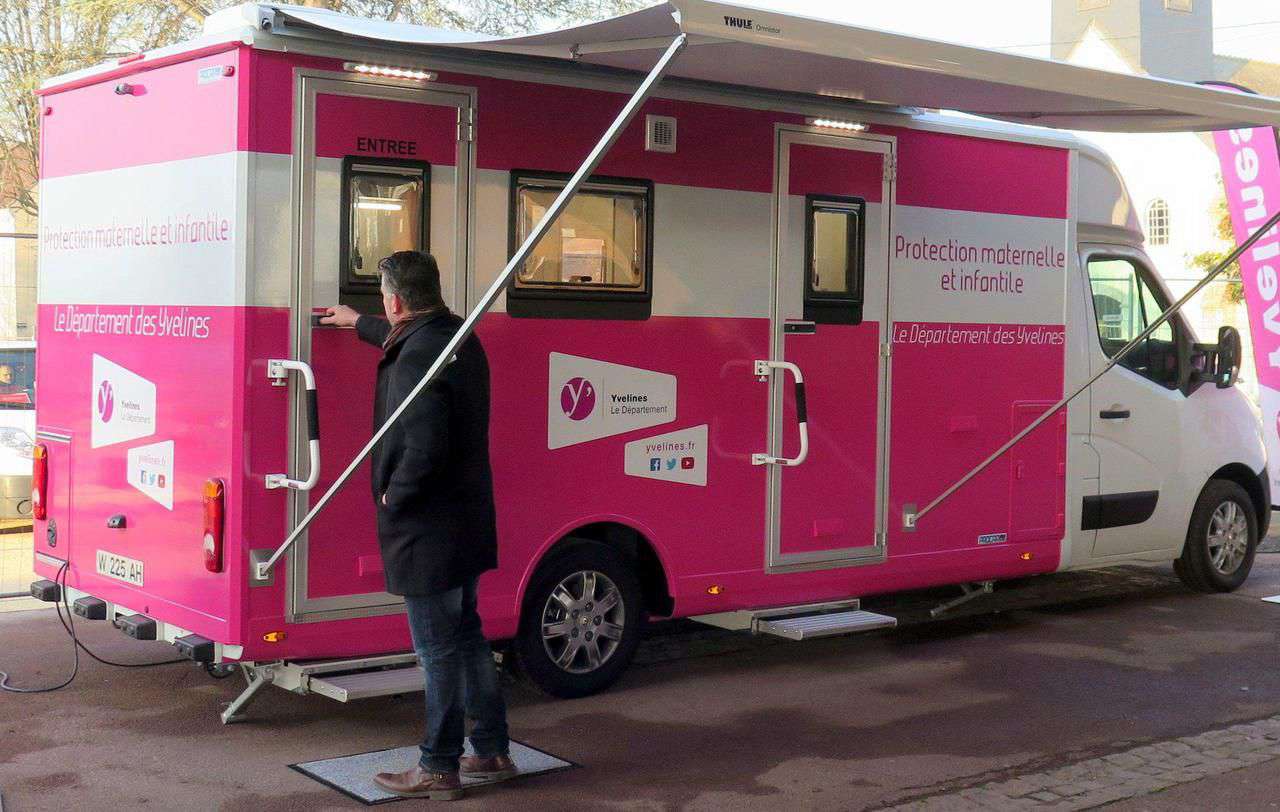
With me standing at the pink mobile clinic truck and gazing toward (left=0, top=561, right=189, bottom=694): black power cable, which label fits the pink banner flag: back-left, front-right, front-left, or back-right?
back-right

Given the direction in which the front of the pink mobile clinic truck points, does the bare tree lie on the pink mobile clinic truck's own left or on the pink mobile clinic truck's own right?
on the pink mobile clinic truck's own left

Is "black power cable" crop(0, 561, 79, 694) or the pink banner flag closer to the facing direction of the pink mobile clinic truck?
the pink banner flag

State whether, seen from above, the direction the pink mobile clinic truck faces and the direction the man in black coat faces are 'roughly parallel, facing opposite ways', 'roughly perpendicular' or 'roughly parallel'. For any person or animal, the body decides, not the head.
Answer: roughly perpendicular

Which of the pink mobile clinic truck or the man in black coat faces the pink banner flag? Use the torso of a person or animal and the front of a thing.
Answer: the pink mobile clinic truck

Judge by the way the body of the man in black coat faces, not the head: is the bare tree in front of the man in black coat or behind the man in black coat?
in front

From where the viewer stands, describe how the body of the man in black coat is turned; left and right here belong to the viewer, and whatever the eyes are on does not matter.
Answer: facing away from the viewer and to the left of the viewer

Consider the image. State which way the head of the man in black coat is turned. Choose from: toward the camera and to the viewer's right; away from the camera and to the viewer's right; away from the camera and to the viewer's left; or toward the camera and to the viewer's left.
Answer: away from the camera and to the viewer's left

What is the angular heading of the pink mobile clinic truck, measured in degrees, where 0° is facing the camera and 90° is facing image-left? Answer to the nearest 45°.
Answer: approximately 225°

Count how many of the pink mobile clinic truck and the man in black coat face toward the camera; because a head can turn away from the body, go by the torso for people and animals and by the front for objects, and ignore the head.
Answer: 0
